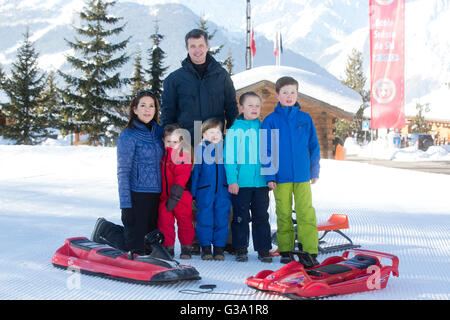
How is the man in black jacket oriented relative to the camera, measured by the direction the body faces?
toward the camera

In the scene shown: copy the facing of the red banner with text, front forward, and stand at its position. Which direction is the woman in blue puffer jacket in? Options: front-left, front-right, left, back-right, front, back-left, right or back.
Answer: front

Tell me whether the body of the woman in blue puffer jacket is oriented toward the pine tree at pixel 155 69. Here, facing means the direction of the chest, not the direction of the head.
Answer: no

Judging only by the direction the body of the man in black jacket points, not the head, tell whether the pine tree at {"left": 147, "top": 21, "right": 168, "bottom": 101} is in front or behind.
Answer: behind

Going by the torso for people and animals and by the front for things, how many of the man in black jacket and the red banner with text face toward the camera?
2

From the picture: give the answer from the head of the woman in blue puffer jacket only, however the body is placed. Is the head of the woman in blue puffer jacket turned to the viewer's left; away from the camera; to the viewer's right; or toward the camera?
toward the camera

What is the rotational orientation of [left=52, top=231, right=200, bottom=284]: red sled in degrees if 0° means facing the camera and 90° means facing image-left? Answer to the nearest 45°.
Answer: approximately 315°

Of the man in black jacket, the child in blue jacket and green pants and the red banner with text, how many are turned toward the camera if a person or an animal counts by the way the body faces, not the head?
3

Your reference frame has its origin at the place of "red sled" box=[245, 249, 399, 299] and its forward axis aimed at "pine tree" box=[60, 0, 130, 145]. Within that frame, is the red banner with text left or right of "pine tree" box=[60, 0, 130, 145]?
right

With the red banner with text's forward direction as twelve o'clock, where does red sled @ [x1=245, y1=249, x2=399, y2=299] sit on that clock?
The red sled is roughly at 12 o'clock from the red banner with text.

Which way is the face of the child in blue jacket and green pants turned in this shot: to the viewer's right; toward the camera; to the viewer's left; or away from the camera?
toward the camera

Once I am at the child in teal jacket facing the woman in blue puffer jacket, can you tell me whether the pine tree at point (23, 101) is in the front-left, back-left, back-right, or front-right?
front-right

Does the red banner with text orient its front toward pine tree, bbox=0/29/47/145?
no

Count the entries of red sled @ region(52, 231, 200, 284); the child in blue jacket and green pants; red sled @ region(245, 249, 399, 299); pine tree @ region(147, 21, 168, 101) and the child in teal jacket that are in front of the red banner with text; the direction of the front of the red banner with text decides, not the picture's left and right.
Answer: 4

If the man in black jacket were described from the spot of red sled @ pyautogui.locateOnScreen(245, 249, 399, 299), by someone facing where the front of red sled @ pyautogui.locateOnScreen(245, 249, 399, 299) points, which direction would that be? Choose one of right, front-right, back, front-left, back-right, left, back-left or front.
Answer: right

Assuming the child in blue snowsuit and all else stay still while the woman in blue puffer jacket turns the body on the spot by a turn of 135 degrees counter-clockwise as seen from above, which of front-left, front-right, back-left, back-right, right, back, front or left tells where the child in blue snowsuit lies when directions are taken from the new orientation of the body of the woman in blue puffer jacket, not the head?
right

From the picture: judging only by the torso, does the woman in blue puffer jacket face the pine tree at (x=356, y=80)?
no

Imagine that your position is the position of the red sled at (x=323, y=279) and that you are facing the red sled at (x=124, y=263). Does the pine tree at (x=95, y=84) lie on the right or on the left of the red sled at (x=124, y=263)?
right
